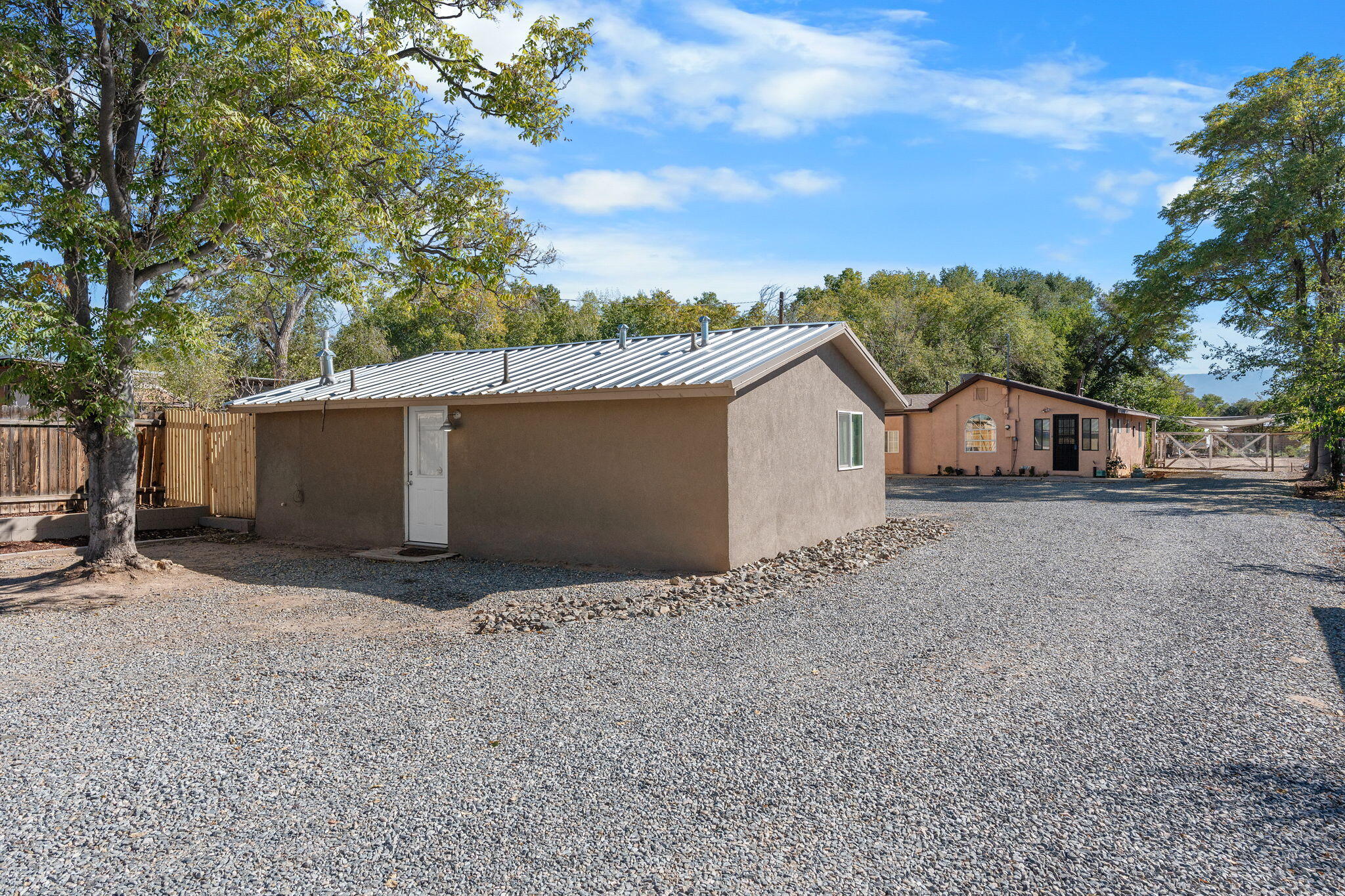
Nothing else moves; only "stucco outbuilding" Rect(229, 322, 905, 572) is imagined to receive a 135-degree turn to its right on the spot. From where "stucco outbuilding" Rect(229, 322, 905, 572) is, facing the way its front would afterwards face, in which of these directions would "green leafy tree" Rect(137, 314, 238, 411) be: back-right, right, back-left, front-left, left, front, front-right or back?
front-left

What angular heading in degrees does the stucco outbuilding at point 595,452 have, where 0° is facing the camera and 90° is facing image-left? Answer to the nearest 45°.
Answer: approximately 45°

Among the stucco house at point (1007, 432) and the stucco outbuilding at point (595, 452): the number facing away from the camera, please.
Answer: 0

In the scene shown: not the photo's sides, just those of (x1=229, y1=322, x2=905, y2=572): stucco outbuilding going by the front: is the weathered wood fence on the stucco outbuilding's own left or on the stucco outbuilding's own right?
on the stucco outbuilding's own right

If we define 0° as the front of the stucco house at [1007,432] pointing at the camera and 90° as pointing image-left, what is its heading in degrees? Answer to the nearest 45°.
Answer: approximately 0°

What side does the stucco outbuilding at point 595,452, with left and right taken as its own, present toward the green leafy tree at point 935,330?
back

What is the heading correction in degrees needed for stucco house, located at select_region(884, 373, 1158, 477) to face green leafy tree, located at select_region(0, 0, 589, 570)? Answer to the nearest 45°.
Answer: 0° — it already faces it

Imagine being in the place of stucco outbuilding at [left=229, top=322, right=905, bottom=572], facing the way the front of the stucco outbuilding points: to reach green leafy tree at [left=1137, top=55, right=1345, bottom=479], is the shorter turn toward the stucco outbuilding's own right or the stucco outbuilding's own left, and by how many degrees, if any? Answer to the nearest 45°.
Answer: approximately 180°

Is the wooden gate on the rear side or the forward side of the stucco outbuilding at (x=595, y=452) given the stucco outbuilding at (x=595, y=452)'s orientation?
on the rear side

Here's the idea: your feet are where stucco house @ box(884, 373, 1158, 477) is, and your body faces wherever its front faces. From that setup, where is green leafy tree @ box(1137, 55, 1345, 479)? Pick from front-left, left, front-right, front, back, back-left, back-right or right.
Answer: left

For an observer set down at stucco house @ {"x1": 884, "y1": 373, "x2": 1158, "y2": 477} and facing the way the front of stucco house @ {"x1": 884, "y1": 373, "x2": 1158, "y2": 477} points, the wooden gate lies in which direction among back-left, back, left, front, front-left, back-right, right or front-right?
back-left

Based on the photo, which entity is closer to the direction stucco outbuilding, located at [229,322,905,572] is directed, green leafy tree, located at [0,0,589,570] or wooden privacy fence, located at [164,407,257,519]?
the green leafy tree

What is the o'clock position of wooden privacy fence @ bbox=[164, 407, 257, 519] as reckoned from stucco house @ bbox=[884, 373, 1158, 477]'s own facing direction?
The wooden privacy fence is roughly at 1 o'clock from the stucco house.
